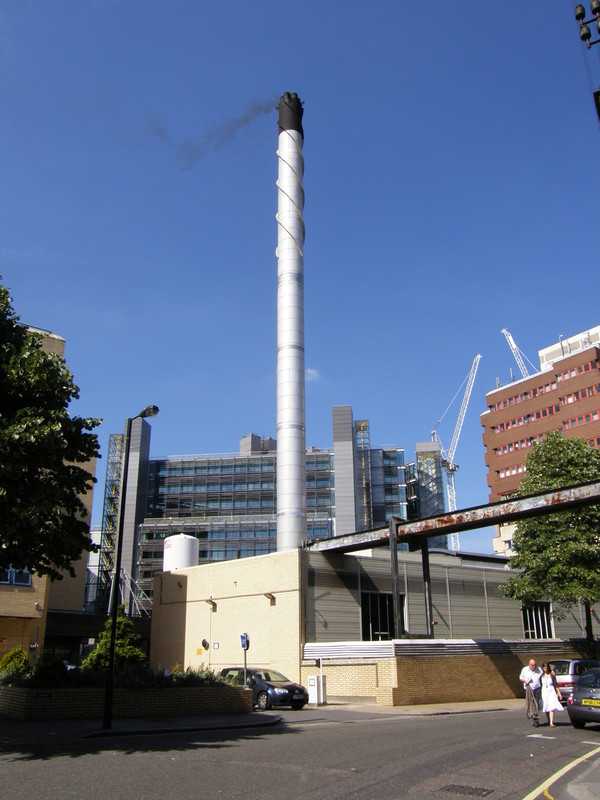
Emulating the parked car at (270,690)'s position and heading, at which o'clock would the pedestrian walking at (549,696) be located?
The pedestrian walking is roughly at 12 o'clock from the parked car.

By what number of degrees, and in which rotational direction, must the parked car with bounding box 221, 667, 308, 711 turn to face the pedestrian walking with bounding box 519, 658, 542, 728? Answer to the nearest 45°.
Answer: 0° — it already faces them

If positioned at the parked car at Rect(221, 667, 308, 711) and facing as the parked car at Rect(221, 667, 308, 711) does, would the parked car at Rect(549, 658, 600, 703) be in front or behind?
in front

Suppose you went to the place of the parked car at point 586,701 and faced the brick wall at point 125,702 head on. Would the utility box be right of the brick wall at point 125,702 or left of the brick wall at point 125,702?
right

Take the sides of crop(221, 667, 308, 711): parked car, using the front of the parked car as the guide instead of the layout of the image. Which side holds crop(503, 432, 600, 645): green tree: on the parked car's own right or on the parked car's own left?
on the parked car's own left

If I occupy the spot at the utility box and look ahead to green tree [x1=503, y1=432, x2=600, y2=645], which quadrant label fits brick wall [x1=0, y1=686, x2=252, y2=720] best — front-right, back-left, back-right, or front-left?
back-right

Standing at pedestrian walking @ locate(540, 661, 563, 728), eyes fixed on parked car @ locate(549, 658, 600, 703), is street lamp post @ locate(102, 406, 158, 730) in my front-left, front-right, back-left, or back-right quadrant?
back-left

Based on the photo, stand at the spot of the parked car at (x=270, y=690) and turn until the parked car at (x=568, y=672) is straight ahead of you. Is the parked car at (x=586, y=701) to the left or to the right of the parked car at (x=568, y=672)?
right

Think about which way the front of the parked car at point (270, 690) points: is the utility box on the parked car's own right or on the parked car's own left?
on the parked car's own left

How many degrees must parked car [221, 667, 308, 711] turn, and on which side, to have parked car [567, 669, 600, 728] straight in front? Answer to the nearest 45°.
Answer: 0° — it already faces it

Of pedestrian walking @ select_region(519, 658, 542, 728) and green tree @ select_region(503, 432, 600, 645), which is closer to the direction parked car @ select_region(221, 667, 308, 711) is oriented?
the pedestrian walking
